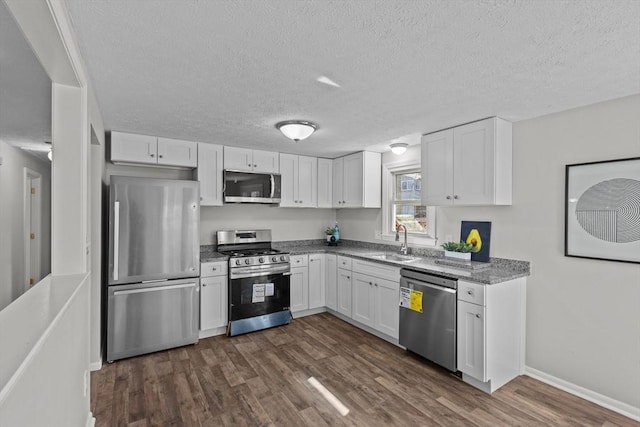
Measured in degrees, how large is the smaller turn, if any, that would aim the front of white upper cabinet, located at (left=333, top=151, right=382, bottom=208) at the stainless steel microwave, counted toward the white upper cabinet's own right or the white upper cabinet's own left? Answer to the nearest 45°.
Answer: approximately 45° to the white upper cabinet's own right

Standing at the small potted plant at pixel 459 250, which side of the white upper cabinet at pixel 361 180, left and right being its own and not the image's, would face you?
left

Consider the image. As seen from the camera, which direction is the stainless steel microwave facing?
toward the camera

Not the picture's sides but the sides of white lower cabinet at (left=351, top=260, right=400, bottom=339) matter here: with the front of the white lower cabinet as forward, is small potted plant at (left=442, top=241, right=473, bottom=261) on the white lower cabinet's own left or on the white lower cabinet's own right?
on the white lower cabinet's own left

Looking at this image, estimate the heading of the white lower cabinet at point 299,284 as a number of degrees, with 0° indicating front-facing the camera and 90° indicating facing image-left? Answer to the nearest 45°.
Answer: approximately 315°

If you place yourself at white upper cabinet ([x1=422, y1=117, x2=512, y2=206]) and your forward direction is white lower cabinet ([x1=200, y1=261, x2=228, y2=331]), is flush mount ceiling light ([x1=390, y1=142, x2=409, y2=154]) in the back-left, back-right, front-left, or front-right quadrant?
front-right

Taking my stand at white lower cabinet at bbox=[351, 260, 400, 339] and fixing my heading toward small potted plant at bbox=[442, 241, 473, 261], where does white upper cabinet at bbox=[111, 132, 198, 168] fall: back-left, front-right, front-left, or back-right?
back-right

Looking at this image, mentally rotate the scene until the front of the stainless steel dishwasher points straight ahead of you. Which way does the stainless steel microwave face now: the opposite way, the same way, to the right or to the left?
to the left

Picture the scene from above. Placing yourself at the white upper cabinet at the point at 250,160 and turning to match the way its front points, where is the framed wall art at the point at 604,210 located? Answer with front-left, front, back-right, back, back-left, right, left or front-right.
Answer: front-left

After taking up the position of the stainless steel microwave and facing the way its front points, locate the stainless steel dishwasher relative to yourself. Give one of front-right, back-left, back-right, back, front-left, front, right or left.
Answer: front-left
